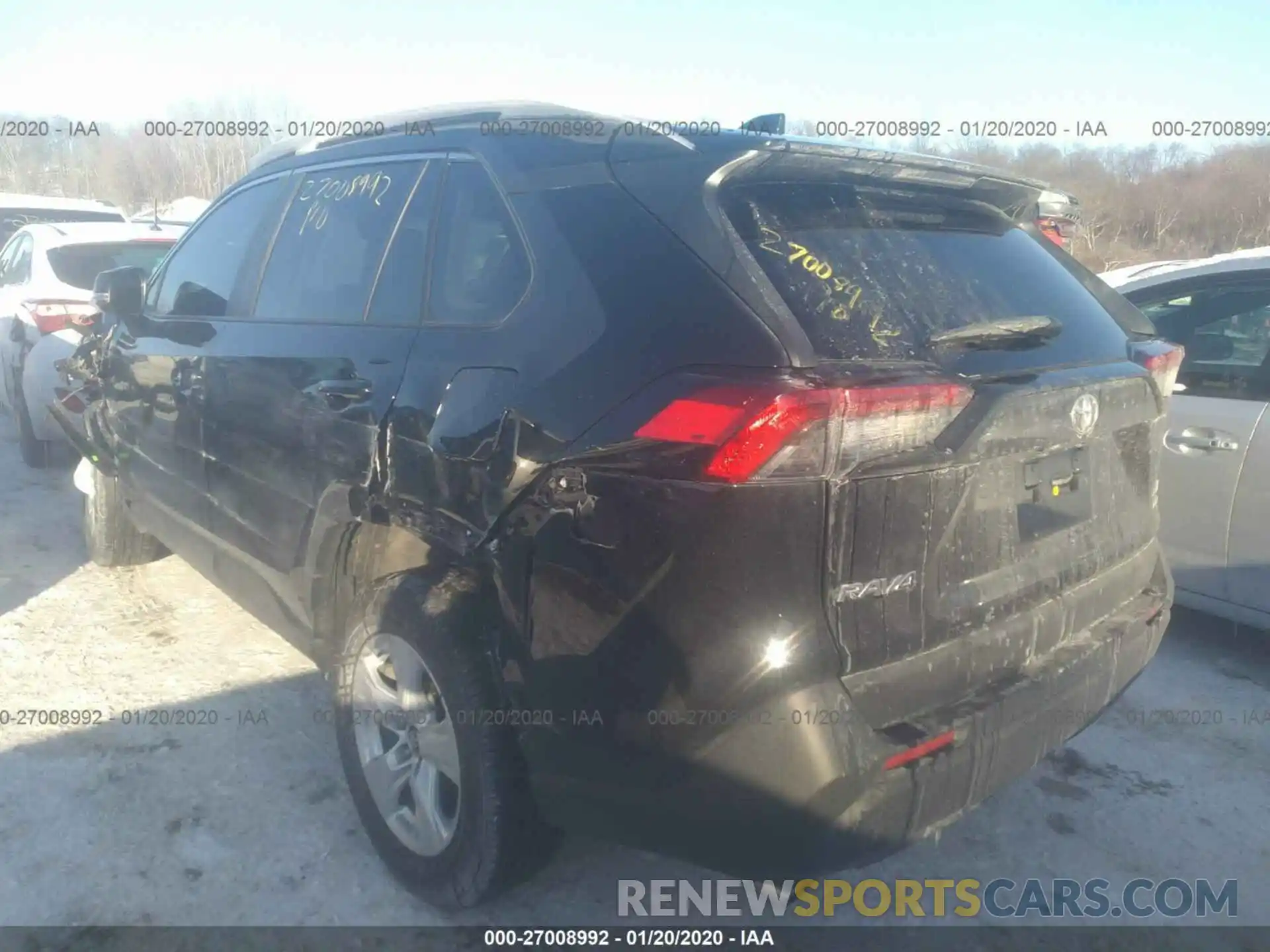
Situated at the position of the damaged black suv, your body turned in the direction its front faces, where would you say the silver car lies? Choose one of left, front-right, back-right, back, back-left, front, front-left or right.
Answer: right

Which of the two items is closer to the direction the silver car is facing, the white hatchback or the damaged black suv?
the white hatchback

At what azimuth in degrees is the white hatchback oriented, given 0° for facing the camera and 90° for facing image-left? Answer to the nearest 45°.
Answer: approximately 135°

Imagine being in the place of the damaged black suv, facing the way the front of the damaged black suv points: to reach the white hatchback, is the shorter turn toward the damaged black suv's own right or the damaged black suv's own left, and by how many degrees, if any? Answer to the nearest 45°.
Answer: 0° — it already faces it

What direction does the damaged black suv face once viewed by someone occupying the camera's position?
facing away from the viewer and to the left of the viewer

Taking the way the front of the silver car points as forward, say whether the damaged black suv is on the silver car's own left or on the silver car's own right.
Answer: on the silver car's own left

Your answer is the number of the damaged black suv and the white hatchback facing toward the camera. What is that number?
0
